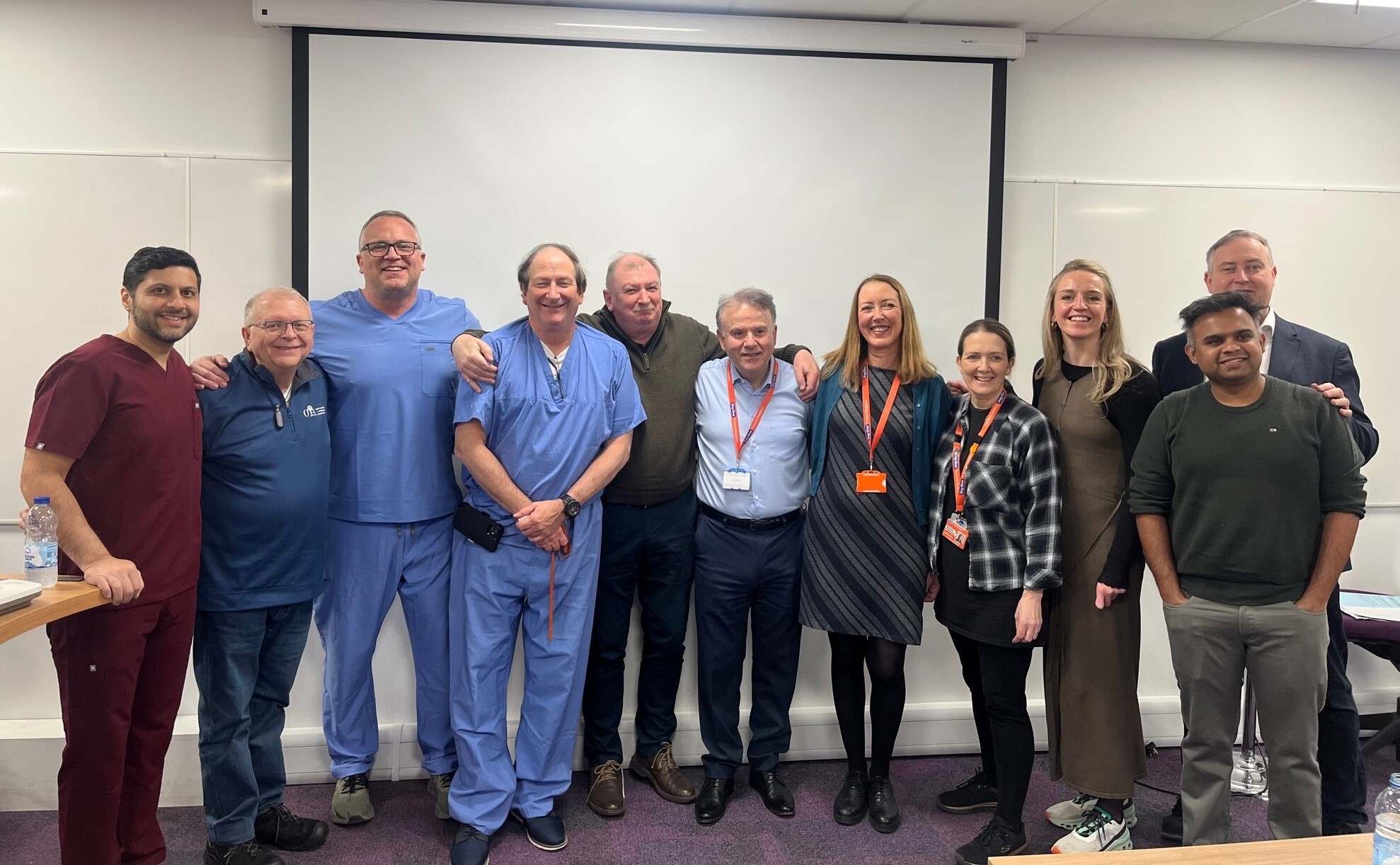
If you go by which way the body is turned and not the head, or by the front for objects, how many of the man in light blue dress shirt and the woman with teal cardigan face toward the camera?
2

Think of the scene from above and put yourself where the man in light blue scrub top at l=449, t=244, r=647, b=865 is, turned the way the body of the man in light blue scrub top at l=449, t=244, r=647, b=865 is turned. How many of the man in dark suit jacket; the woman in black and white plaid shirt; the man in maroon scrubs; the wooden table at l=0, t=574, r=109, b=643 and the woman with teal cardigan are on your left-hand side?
3

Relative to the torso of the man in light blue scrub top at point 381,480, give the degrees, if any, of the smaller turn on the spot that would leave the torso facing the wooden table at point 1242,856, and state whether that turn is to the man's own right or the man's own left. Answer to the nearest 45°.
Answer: approximately 45° to the man's own left

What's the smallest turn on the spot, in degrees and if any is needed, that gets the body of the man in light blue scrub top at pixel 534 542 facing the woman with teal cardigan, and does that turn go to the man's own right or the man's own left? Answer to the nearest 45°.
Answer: approximately 90° to the man's own left

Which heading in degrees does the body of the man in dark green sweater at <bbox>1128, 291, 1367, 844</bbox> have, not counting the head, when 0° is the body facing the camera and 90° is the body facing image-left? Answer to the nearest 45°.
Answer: approximately 0°

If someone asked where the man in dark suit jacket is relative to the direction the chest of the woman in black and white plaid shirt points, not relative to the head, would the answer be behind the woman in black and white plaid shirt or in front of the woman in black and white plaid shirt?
behind

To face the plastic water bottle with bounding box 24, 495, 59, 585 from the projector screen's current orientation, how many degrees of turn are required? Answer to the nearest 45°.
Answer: approximately 45° to its right

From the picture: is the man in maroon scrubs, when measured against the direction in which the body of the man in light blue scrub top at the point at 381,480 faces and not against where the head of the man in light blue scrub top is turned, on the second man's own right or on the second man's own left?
on the second man's own right
